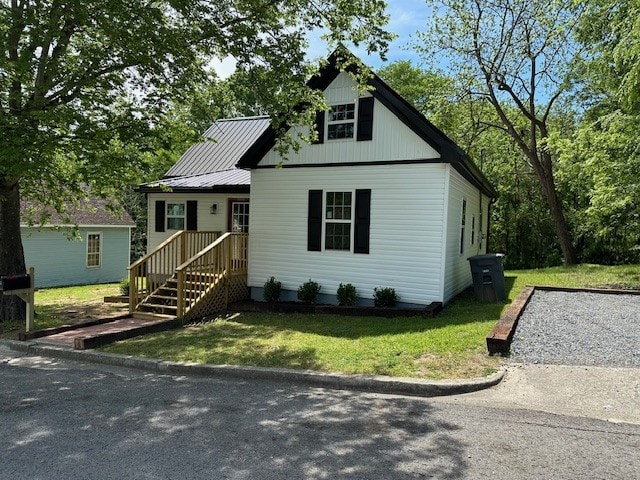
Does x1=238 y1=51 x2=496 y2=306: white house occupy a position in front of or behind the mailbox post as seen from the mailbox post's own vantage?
behind

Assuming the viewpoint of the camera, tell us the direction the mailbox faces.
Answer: facing the viewer and to the left of the viewer

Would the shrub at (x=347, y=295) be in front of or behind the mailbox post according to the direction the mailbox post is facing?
behind

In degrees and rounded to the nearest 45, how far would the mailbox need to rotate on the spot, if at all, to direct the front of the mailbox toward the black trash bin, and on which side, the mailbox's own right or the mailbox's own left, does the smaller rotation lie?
approximately 135° to the mailbox's own left

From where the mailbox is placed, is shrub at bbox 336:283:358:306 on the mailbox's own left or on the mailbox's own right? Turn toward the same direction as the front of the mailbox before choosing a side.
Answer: on the mailbox's own left

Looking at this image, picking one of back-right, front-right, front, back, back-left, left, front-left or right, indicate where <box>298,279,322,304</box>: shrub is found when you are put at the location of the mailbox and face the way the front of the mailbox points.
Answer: back-left

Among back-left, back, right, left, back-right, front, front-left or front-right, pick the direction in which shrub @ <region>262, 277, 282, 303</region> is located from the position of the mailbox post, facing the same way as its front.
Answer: back

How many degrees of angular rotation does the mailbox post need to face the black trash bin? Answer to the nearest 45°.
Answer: approximately 180°

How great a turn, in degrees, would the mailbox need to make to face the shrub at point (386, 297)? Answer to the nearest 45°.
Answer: approximately 135° to its left

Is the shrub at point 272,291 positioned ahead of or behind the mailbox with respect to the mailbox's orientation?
behind

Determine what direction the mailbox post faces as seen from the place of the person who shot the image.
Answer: facing to the left of the viewer
